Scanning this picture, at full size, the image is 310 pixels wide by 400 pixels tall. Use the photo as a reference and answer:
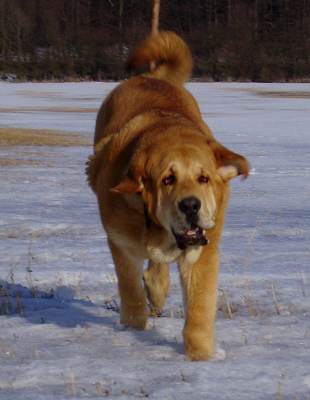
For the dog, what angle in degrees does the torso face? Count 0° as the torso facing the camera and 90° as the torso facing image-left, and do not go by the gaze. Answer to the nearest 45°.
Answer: approximately 0°
